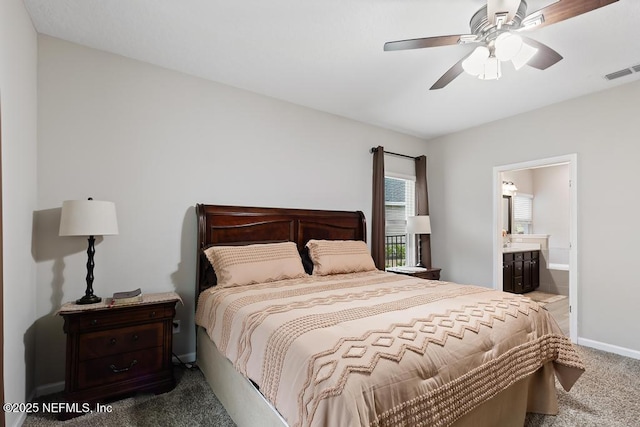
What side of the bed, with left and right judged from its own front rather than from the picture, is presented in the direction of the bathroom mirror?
left

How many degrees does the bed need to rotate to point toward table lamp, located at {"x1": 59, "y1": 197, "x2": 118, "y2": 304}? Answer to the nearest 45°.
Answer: approximately 135° to its right

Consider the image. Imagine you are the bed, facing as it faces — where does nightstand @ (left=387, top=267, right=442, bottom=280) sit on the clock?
The nightstand is roughly at 8 o'clock from the bed.

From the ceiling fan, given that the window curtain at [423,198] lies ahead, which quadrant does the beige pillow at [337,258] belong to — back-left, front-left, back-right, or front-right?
front-left

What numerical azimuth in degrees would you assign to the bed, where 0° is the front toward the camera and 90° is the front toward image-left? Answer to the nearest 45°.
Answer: approximately 315°

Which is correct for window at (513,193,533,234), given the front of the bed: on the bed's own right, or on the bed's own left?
on the bed's own left

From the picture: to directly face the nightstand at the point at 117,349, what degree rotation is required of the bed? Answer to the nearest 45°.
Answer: approximately 135° to its right

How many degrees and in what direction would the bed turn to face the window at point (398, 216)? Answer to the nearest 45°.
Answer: approximately 135° to its left

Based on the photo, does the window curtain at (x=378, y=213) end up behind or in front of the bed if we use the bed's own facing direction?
behind

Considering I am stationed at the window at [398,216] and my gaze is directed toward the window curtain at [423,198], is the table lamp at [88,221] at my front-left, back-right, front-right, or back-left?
back-right

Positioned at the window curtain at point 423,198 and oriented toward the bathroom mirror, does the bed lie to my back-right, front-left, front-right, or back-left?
back-right
